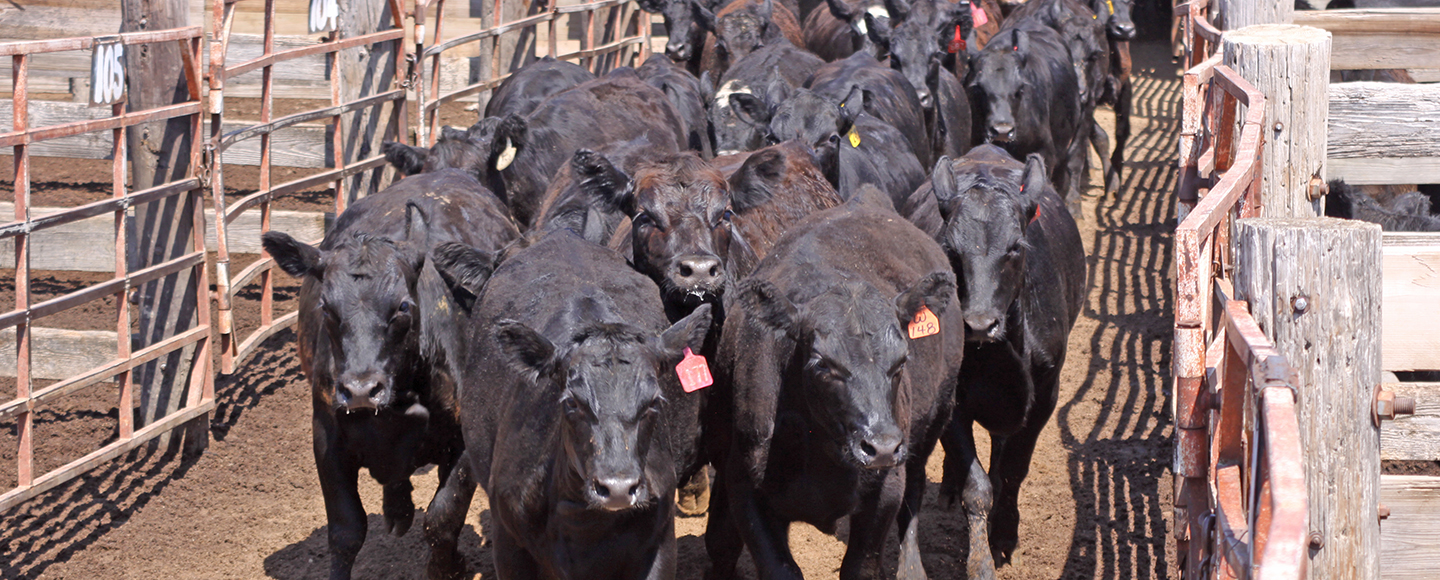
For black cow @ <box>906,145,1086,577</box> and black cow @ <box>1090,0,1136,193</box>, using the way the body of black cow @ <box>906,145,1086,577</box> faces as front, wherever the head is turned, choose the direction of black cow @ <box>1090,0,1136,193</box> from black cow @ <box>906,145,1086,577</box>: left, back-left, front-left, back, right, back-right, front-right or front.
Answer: back

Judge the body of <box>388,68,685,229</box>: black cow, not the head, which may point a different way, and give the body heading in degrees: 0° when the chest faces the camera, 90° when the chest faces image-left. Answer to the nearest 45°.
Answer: approximately 45°

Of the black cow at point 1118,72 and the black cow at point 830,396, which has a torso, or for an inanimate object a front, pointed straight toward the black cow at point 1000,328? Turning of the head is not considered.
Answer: the black cow at point 1118,72

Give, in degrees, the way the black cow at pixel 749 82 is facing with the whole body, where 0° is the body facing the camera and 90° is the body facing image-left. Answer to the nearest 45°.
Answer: approximately 45°

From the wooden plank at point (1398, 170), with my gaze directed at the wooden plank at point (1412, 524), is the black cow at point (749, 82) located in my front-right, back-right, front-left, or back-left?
back-right

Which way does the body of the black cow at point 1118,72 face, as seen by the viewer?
toward the camera

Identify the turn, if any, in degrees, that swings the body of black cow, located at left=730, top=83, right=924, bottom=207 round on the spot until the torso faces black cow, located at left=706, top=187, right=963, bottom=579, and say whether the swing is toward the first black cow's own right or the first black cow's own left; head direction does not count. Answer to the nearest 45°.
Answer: approximately 45° to the first black cow's own left
